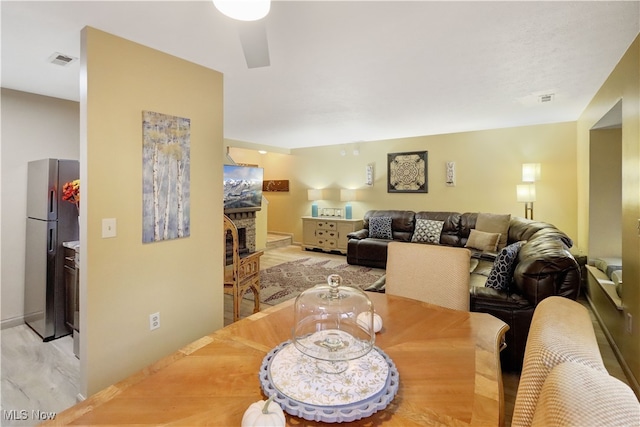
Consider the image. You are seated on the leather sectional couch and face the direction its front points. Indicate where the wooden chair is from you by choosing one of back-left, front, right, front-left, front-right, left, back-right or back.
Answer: front-right

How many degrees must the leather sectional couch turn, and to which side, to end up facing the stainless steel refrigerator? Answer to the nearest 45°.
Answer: approximately 45° to its right

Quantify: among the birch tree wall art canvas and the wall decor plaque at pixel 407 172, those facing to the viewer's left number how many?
0

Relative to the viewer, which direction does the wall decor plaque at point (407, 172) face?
toward the camera

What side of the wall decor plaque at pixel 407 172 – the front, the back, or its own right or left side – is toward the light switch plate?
front

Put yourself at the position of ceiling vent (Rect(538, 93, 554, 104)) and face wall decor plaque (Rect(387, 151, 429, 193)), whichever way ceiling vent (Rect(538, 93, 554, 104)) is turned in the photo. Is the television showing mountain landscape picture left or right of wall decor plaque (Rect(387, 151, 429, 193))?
left

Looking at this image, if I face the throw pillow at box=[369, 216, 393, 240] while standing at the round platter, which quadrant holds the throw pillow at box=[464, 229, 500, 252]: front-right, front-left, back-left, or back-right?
front-right

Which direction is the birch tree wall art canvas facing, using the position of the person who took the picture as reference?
facing the viewer and to the right of the viewer

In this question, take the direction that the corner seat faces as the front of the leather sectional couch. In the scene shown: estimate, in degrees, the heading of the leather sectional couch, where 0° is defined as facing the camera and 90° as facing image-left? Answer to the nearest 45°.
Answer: approximately 45°

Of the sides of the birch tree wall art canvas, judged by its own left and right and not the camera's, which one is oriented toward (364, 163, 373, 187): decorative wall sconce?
left

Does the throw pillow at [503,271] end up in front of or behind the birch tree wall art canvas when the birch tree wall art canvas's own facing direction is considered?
in front

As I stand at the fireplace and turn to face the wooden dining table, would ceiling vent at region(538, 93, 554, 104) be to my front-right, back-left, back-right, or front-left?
front-left

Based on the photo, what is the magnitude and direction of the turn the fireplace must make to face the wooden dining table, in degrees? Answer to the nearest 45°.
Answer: approximately 45° to its right

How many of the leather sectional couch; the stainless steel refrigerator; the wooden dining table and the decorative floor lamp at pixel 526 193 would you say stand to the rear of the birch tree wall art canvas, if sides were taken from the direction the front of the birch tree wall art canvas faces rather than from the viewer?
1

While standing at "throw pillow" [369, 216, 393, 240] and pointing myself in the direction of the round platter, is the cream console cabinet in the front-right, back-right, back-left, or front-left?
back-right
